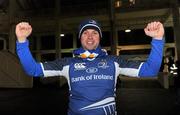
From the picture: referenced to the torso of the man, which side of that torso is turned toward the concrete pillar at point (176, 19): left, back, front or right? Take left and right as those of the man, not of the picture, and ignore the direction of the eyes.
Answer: back

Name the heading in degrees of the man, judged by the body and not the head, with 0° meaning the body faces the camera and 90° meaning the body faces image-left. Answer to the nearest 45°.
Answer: approximately 0°

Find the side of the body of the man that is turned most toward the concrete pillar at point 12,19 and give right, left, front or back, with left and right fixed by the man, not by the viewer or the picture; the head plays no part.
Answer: back
